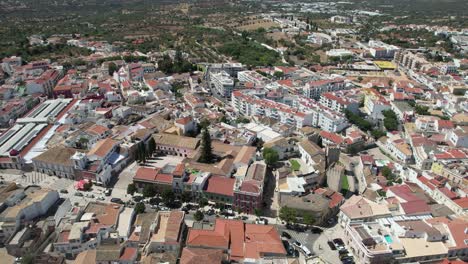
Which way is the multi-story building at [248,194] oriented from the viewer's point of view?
toward the camera

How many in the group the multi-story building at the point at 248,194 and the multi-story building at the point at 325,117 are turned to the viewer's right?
0

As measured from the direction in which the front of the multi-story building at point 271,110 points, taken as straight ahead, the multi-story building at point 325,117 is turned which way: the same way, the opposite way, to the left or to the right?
the same way

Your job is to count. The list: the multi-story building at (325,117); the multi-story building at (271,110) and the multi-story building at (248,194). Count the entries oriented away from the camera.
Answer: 0

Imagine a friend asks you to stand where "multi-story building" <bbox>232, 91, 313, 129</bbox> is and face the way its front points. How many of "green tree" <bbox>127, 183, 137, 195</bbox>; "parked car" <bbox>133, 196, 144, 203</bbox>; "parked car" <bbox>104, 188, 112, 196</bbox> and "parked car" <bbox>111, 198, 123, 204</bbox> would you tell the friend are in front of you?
4

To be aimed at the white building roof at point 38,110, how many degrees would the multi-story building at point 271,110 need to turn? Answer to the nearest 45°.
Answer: approximately 45° to its right

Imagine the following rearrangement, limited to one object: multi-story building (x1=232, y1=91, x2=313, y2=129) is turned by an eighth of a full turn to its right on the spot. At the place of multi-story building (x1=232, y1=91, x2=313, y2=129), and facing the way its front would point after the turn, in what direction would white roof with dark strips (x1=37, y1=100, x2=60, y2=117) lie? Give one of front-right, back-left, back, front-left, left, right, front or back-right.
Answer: front

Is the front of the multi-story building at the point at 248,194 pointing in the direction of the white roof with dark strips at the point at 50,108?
no

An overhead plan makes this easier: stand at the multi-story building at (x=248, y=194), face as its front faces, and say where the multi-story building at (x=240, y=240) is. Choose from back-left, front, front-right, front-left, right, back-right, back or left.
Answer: front

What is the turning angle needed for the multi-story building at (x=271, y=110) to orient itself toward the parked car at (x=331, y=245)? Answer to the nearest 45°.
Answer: approximately 45° to its left

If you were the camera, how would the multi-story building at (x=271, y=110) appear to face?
facing the viewer and to the left of the viewer

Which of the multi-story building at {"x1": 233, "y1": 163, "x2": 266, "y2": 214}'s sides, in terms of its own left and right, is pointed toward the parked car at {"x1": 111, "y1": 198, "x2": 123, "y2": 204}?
right

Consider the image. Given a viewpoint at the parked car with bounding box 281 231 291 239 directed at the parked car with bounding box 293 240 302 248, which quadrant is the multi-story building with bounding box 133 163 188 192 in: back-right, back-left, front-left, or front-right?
back-right

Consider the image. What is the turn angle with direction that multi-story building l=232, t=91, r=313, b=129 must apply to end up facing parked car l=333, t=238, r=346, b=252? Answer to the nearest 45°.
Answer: approximately 45° to its left

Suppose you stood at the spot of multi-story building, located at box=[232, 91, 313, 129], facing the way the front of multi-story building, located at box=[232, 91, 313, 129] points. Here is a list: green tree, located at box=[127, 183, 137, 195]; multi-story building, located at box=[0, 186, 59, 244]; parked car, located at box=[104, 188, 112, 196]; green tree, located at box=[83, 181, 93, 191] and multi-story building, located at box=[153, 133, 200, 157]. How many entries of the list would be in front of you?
5

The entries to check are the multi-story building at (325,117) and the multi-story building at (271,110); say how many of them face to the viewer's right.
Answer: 0

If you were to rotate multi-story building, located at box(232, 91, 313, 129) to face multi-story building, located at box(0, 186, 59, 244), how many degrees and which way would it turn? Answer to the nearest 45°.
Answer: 0° — it already faces it

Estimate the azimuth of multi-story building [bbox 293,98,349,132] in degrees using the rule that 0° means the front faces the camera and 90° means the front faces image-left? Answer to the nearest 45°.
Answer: approximately 45°

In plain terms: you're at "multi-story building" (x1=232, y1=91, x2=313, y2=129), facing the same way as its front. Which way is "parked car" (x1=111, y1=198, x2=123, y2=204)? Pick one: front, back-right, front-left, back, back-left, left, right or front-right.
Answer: front

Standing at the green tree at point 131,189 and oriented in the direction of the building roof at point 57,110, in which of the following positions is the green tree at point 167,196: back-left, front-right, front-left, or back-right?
back-right
